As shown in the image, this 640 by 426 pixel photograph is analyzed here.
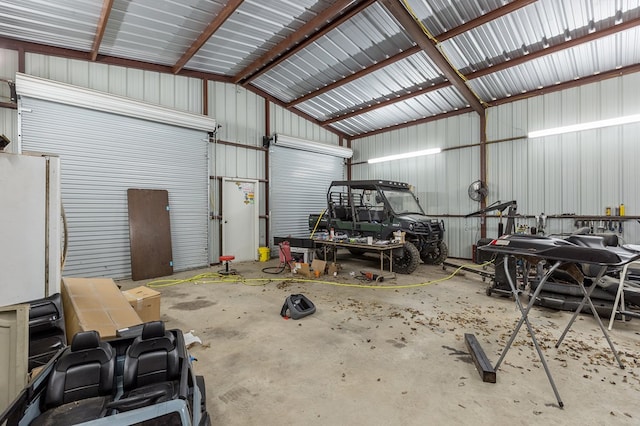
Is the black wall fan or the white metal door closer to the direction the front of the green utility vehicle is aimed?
the black wall fan

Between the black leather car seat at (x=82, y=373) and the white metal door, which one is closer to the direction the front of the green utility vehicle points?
the black leather car seat

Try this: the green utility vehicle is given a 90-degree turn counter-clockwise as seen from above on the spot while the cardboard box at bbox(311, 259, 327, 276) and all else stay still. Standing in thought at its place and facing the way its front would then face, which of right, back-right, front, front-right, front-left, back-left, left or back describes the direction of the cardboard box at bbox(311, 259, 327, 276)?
back

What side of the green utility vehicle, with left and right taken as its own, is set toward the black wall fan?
left

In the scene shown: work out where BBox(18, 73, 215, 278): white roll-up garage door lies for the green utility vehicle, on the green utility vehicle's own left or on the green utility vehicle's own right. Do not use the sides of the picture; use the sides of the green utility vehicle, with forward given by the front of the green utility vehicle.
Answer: on the green utility vehicle's own right

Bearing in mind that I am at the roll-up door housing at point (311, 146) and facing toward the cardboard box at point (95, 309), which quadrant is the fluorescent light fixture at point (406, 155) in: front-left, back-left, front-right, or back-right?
back-left

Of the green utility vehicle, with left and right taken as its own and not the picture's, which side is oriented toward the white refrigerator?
right

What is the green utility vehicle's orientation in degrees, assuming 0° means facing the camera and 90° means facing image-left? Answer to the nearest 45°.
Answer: approximately 315°

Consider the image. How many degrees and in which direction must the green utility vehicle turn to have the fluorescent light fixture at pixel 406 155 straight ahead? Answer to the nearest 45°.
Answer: approximately 135° to its left

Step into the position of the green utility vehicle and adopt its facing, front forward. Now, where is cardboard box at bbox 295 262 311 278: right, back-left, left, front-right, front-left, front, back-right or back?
right

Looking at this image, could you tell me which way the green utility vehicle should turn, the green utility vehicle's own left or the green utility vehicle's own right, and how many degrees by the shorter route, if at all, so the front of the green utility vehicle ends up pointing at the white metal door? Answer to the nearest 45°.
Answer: approximately 135° to the green utility vehicle's own right

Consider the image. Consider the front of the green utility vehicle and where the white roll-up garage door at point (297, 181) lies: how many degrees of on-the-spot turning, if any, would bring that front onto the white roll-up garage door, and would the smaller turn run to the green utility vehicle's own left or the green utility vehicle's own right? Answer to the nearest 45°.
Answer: approximately 180°

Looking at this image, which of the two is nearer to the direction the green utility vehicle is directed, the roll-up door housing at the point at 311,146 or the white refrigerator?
the white refrigerator

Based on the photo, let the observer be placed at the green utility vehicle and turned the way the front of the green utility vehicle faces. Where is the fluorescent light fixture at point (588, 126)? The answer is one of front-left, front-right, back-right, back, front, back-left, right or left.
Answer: front-left
